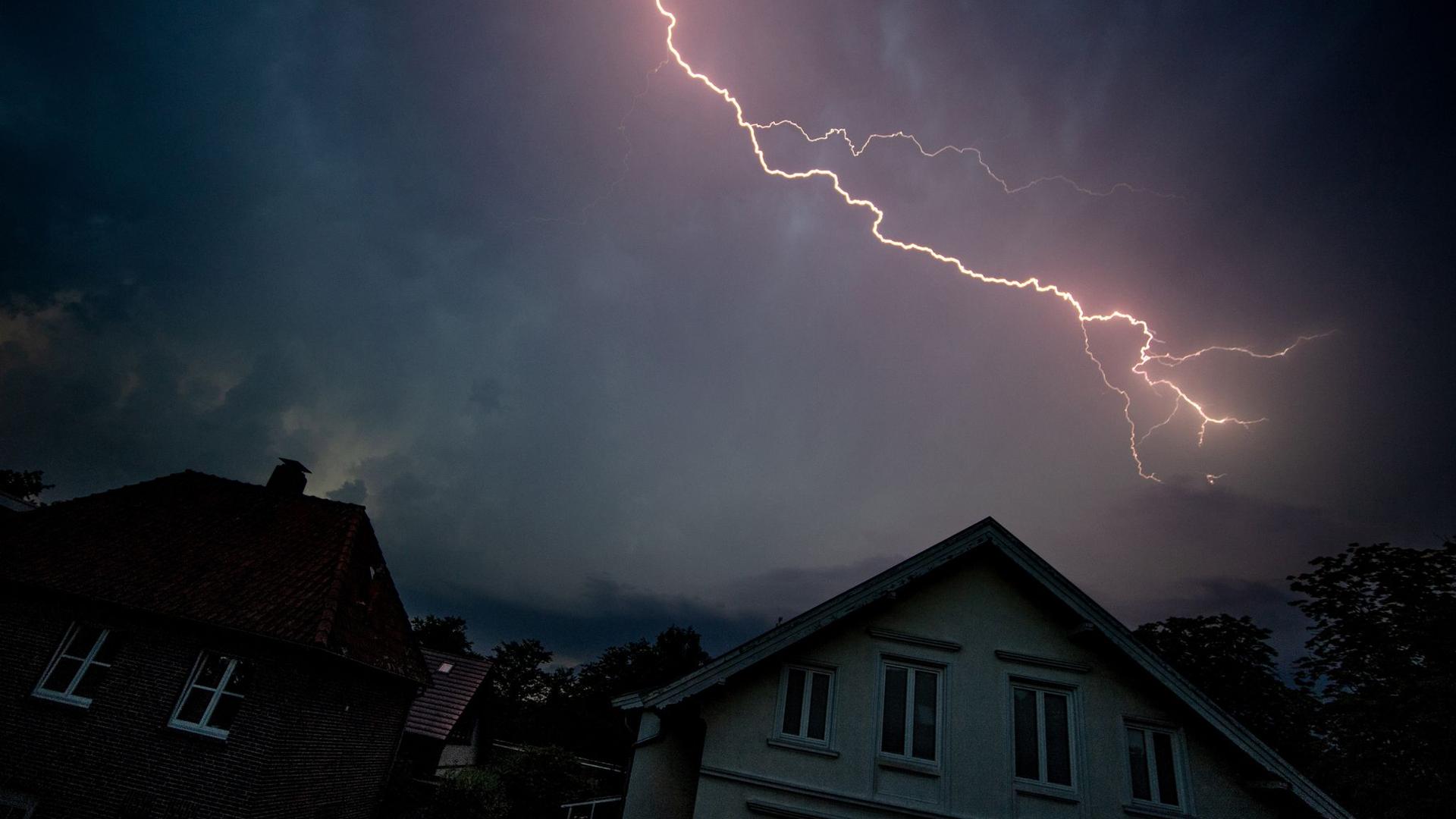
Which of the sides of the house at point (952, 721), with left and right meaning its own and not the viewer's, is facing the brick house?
right

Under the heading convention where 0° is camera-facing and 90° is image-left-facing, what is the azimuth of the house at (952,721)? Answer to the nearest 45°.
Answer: approximately 0°

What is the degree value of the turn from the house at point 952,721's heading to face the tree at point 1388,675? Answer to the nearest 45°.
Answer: approximately 135° to its left

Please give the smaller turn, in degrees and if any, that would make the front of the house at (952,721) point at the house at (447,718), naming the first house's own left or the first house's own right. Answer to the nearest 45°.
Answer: approximately 135° to the first house's own right

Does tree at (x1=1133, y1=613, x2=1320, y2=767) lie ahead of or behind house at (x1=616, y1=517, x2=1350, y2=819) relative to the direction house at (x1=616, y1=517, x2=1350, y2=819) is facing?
behind
